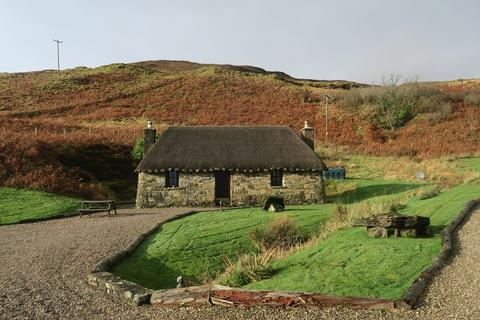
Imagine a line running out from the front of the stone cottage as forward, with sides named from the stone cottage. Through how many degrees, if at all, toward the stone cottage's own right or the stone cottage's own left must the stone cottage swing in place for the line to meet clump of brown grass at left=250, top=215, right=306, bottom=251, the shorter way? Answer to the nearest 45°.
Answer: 0° — it already faces it

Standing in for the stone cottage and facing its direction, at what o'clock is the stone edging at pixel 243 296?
The stone edging is roughly at 12 o'clock from the stone cottage.

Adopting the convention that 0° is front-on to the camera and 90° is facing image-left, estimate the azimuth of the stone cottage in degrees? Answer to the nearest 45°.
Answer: approximately 0°

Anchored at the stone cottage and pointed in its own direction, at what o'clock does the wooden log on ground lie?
The wooden log on ground is roughly at 12 o'clock from the stone cottage.

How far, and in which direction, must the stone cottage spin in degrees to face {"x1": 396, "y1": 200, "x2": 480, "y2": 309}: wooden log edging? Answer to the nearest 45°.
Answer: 0° — it already faces it
